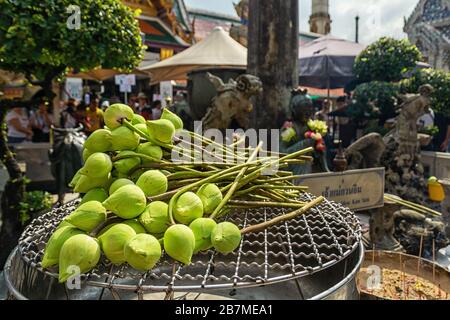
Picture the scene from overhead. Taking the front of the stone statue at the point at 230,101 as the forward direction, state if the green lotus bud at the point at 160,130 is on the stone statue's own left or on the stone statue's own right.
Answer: on the stone statue's own right

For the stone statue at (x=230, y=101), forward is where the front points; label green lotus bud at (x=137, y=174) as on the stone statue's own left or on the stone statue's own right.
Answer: on the stone statue's own right

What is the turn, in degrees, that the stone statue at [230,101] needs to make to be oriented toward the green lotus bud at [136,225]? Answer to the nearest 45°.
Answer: approximately 90° to its right

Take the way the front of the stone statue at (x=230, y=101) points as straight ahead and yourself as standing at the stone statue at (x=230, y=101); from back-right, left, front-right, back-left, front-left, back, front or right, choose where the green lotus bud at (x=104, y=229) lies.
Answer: right

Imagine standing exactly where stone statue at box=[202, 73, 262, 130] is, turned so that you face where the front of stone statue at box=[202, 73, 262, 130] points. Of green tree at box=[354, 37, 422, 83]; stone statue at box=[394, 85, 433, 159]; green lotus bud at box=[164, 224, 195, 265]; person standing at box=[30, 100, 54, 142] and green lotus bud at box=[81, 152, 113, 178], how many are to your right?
2
